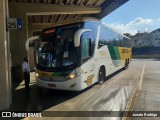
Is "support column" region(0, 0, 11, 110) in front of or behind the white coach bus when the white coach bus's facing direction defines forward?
in front

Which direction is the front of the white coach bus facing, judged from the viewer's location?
facing the viewer and to the left of the viewer
